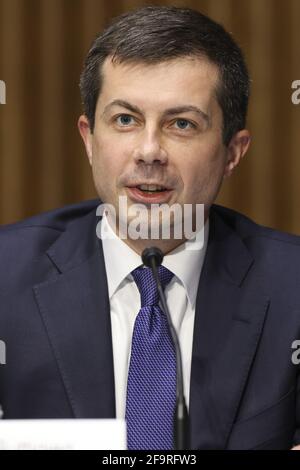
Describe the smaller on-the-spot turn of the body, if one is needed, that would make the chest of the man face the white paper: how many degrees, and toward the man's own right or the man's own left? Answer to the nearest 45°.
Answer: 0° — they already face it

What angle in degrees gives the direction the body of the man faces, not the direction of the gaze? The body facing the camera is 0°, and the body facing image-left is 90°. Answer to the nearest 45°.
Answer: approximately 0°
